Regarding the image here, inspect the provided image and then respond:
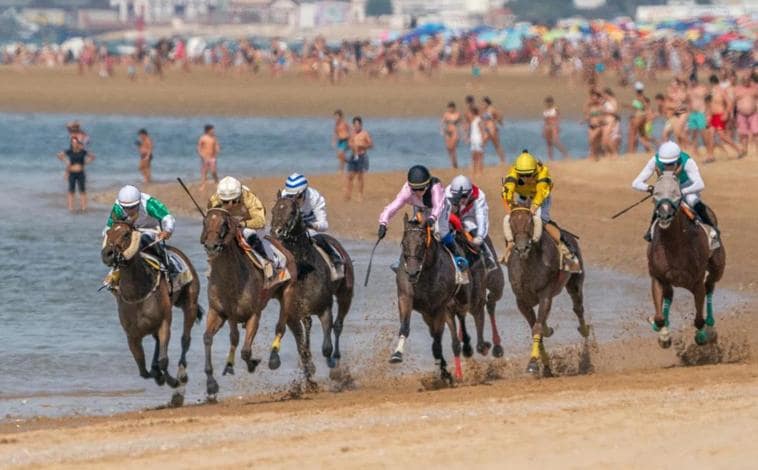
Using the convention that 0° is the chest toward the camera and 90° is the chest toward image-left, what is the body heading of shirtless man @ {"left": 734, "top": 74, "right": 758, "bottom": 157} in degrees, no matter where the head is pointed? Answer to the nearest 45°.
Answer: approximately 0°

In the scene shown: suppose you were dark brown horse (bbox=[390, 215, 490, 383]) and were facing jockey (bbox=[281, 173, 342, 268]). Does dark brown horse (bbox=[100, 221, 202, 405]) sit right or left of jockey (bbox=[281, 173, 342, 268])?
left

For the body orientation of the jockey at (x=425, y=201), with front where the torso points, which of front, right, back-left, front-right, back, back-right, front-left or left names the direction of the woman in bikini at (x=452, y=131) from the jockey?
back-right

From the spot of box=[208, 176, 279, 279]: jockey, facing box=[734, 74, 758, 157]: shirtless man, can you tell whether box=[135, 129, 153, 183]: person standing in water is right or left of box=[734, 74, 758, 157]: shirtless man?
left

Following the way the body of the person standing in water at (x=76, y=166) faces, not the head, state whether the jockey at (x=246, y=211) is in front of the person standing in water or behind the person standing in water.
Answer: in front

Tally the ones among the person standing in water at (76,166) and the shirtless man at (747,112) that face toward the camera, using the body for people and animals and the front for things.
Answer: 2

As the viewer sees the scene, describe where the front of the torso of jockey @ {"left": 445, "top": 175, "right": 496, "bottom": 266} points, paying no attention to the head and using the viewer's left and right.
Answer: facing the viewer and to the left of the viewer

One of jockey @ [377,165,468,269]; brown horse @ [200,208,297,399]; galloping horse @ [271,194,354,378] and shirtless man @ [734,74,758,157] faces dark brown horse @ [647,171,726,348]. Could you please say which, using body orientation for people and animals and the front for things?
the shirtless man

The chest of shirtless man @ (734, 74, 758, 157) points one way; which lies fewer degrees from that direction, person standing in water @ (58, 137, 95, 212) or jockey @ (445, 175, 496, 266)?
the jockey

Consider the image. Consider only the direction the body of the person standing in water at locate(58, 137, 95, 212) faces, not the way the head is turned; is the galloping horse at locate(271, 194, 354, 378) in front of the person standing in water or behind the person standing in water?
in front
